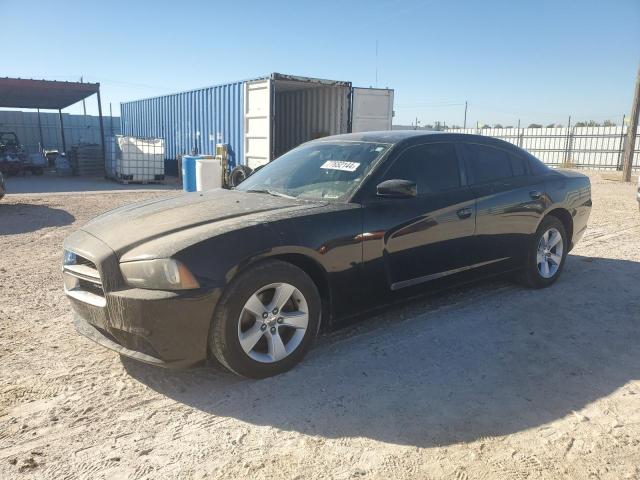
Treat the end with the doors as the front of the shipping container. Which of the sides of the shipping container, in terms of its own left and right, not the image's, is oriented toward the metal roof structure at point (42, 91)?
back

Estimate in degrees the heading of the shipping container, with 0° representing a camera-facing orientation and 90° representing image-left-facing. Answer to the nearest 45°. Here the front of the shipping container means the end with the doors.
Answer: approximately 315°

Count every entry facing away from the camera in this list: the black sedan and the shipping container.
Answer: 0

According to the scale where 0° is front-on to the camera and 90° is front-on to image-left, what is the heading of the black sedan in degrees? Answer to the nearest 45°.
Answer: approximately 45°

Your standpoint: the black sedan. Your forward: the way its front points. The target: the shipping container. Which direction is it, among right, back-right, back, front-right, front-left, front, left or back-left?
back-right

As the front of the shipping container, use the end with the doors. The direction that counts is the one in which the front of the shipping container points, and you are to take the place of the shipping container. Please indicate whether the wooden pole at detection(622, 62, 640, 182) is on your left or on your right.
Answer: on your left

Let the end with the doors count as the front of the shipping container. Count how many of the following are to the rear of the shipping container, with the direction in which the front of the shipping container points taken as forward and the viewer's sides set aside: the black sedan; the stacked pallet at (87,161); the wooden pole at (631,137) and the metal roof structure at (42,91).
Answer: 2

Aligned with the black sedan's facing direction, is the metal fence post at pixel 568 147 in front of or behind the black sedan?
behind

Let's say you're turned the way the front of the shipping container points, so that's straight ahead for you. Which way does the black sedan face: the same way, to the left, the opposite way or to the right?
to the right

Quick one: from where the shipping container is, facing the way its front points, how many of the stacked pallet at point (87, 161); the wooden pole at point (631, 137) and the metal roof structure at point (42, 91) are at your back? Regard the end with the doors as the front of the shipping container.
2
